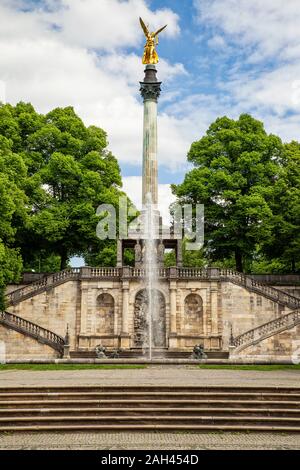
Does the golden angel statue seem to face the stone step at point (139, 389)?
yes

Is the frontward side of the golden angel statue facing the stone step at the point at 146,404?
yes

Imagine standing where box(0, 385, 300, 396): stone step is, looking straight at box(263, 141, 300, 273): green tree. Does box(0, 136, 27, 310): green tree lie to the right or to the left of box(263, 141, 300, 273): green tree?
left

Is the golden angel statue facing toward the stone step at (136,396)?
yes

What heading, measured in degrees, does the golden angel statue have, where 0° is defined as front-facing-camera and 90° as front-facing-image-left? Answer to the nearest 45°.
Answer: approximately 0°
